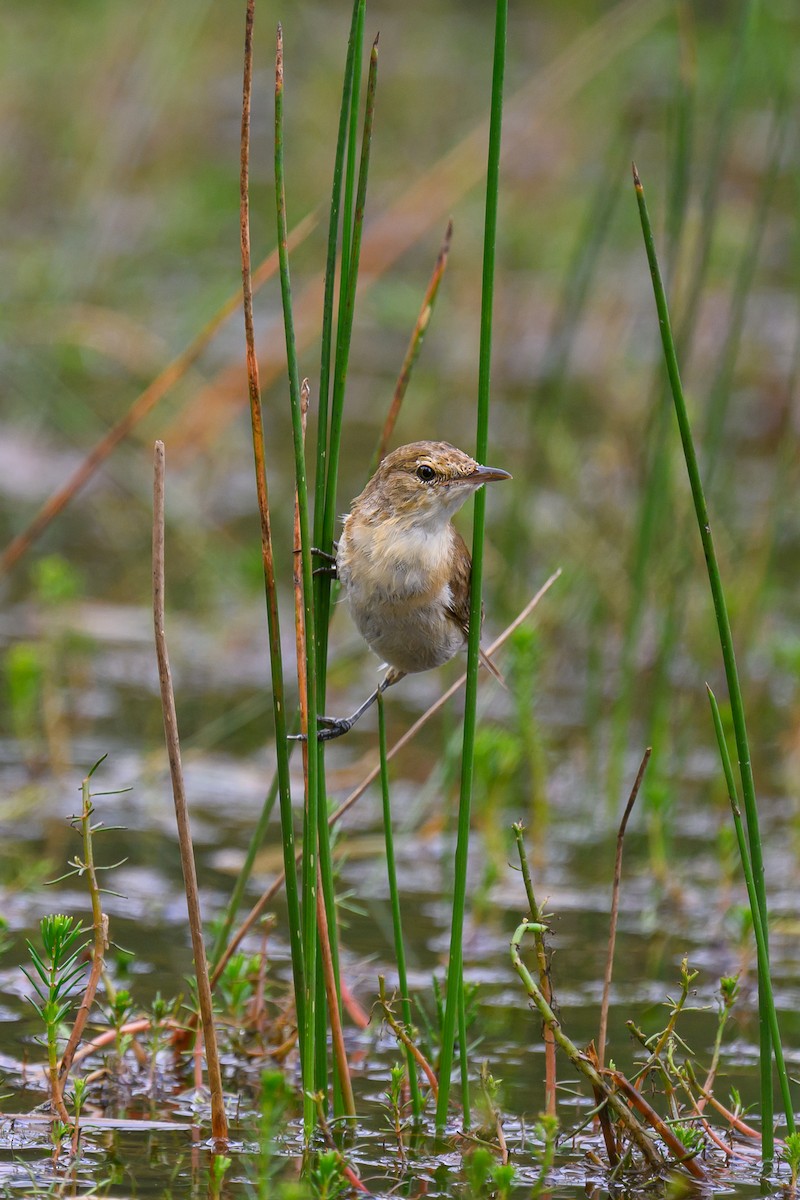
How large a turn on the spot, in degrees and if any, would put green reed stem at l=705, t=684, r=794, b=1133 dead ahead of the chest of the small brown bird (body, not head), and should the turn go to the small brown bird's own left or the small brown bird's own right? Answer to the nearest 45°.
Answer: approximately 90° to the small brown bird's own left
